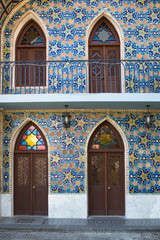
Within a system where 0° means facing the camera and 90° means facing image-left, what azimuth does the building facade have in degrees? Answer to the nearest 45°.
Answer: approximately 0°
